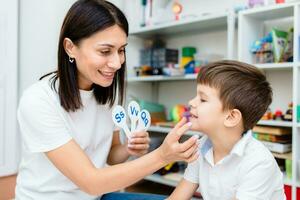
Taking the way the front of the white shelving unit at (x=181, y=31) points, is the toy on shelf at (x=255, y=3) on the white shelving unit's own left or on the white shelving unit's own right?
on the white shelving unit's own left

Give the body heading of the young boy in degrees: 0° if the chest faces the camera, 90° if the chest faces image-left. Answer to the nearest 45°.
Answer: approximately 45°

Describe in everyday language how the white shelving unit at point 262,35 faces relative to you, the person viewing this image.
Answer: facing the viewer and to the left of the viewer

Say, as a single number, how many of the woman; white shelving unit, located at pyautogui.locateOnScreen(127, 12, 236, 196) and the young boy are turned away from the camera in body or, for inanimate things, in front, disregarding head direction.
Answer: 0

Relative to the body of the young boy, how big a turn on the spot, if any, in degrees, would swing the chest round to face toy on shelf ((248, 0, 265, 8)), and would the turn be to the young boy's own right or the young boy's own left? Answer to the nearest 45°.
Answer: approximately 135° to the young boy's own right

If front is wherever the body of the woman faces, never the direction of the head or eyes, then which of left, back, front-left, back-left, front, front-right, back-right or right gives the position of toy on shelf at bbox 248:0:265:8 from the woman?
left

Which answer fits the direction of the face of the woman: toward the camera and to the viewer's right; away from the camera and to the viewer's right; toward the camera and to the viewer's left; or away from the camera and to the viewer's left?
toward the camera and to the viewer's right

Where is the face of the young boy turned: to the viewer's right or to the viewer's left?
to the viewer's left

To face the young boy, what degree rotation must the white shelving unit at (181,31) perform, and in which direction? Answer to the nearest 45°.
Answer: approximately 45° to its left

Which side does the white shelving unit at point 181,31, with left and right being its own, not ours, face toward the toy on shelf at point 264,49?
left

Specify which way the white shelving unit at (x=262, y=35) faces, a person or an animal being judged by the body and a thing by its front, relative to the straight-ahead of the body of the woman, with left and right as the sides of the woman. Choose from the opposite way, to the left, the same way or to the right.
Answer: to the right

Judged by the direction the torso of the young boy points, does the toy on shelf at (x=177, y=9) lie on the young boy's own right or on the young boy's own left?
on the young boy's own right

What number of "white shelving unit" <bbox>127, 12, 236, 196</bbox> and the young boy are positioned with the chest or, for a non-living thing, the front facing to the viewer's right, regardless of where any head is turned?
0

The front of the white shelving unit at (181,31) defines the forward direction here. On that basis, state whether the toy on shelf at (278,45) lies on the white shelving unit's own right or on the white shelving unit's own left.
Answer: on the white shelving unit's own left

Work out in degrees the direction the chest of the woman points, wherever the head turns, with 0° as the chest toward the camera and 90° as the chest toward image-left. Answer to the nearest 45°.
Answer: approximately 315°

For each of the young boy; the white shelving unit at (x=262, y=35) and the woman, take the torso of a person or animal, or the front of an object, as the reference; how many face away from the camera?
0
